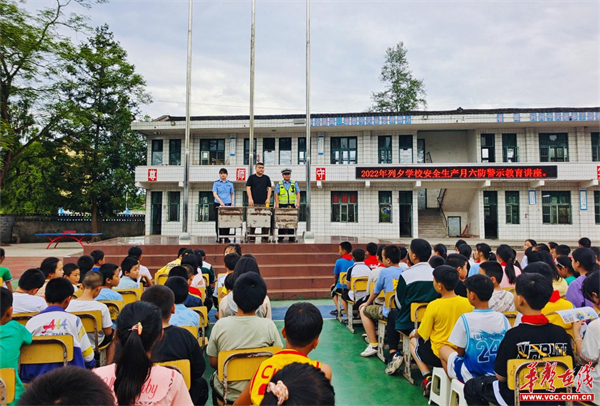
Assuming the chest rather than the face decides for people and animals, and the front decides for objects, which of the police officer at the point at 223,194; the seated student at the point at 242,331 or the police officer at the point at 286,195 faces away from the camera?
the seated student

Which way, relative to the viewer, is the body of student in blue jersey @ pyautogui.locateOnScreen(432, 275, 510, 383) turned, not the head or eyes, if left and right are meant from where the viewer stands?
facing away from the viewer and to the left of the viewer

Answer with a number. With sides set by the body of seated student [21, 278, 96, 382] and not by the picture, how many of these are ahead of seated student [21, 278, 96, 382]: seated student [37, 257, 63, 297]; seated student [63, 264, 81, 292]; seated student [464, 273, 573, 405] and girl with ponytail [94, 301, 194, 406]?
2

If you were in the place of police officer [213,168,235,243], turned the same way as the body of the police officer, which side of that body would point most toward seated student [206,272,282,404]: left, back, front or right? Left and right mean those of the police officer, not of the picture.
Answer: front

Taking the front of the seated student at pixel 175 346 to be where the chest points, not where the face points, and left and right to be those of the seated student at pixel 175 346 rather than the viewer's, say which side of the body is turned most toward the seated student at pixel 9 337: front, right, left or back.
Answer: left

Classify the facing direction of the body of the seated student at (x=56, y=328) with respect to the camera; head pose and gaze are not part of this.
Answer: away from the camera

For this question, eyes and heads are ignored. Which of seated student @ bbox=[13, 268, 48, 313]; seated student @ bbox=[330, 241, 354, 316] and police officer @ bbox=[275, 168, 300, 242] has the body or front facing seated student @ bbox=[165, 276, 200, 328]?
the police officer

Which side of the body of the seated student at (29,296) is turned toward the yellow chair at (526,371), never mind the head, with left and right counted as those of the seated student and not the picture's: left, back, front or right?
right

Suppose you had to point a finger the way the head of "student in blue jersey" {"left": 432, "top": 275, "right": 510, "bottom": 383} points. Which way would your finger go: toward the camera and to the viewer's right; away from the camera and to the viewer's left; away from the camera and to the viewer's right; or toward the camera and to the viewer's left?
away from the camera and to the viewer's left

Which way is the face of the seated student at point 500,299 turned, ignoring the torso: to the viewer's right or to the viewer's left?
to the viewer's left

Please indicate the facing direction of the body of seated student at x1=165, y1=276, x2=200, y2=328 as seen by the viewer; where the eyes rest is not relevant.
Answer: away from the camera

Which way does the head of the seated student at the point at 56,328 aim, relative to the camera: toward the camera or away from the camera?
away from the camera

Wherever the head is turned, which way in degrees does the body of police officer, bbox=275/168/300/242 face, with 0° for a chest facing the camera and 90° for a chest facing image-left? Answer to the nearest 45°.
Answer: approximately 0°

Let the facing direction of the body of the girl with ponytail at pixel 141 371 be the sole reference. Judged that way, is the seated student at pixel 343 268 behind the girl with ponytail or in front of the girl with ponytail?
in front

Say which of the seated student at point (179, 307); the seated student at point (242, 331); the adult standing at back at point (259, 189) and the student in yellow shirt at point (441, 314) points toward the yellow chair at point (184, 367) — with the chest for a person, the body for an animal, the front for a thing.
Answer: the adult standing at back
